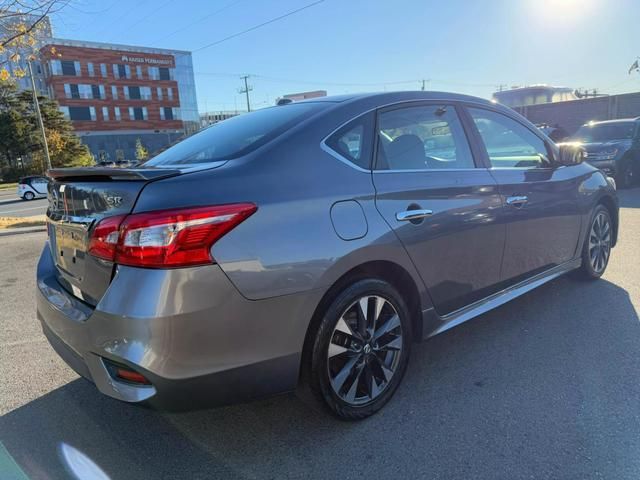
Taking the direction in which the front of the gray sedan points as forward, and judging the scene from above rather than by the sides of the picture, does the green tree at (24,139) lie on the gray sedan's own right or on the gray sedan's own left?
on the gray sedan's own left

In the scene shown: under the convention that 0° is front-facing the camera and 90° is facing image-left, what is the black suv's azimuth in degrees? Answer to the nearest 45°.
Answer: approximately 45°

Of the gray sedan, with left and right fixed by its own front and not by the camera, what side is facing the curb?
left

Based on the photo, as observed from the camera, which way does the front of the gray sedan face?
facing away from the viewer and to the right of the viewer

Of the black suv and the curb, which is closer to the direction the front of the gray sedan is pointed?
the black suv

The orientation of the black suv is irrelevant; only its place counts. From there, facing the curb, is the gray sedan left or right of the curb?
left

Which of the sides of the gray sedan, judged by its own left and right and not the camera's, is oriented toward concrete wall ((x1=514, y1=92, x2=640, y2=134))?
front

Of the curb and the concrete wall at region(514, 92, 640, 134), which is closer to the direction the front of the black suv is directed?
the curb

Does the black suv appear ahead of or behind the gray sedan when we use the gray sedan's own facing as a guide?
ahead

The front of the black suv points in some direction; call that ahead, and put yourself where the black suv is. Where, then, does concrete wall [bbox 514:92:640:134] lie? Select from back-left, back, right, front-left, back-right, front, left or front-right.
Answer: back-right

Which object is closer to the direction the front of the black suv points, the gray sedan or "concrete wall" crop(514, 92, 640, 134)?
the gray sedan

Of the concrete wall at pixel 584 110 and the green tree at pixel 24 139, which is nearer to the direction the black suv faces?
the green tree

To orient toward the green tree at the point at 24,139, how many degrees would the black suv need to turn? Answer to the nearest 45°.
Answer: approximately 45° to its right
